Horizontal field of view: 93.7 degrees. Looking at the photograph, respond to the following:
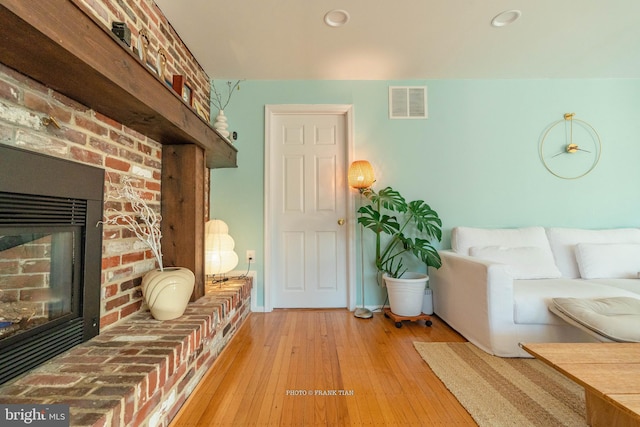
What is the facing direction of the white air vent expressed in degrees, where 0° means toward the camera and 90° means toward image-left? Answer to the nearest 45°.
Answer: approximately 0°

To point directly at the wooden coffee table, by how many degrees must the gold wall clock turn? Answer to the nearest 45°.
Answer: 0° — it already faces it

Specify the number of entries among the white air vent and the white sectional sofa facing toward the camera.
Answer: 2
